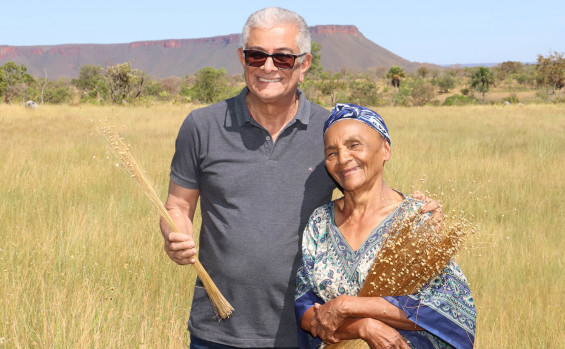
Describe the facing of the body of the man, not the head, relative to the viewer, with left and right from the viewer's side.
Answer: facing the viewer

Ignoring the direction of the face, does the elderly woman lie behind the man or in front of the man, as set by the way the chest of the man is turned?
in front
